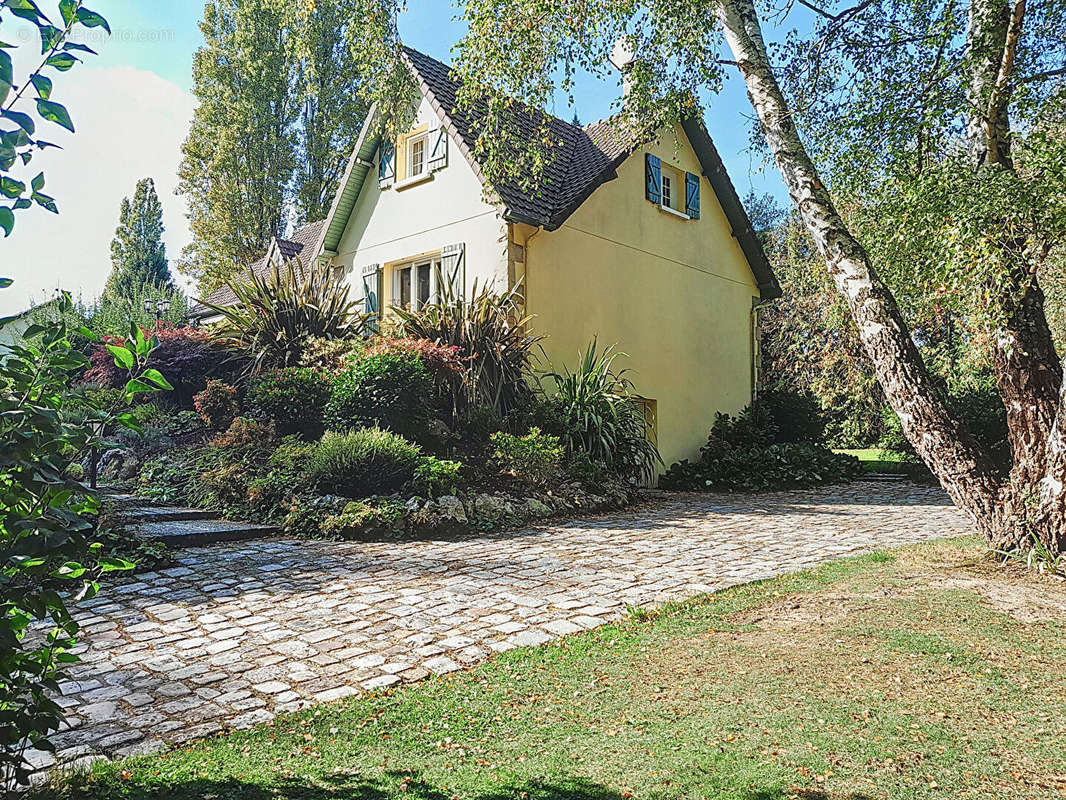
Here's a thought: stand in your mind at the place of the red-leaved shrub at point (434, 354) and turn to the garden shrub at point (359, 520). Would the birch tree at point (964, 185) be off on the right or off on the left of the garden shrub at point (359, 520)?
left

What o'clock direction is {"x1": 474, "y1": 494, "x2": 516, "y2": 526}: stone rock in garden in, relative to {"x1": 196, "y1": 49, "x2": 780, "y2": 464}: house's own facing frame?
The stone rock in garden is roughly at 11 o'clock from the house.

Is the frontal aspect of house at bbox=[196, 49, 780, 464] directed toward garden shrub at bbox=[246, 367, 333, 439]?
yes

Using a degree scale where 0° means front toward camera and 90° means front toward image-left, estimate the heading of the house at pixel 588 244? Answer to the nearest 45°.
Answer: approximately 45°

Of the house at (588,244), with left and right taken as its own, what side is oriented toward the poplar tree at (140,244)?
right

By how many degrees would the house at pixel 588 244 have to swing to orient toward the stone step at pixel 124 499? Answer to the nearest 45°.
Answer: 0° — it already faces it

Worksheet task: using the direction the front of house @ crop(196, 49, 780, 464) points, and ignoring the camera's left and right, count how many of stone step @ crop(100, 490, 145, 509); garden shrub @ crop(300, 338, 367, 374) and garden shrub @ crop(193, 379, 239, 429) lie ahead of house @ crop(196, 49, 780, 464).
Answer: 3

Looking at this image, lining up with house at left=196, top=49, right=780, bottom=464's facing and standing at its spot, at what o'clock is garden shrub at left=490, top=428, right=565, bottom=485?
The garden shrub is roughly at 11 o'clock from the house.
